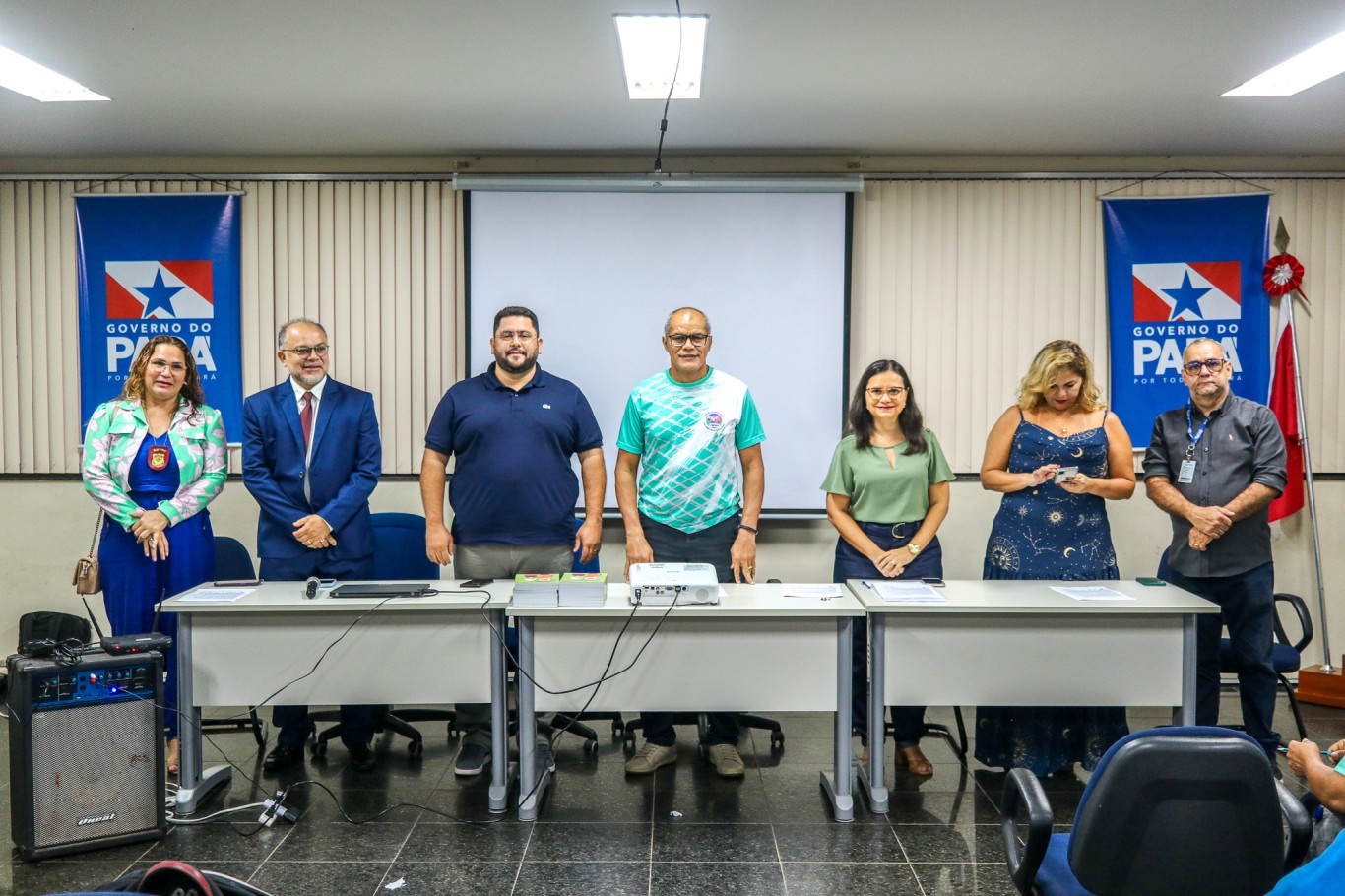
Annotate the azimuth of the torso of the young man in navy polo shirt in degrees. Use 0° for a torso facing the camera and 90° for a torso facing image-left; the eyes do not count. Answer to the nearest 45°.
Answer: approximately 0°

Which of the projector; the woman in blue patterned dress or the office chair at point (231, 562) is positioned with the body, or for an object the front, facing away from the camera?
the projector

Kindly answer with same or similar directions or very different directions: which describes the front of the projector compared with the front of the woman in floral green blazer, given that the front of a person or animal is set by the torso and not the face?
very different directions

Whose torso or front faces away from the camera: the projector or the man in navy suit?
the projector

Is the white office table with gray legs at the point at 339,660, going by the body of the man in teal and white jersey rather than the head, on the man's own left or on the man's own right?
on the man's own right

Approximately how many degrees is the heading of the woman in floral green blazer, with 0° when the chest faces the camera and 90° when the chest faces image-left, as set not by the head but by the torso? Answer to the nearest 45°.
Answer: approximately 0°

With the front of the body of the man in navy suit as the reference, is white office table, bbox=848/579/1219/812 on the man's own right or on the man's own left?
on the man's own left

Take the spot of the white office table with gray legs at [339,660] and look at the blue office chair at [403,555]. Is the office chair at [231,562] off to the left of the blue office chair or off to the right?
left

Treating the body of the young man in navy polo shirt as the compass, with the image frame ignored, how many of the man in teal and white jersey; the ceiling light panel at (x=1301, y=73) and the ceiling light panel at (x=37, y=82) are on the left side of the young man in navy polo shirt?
2
